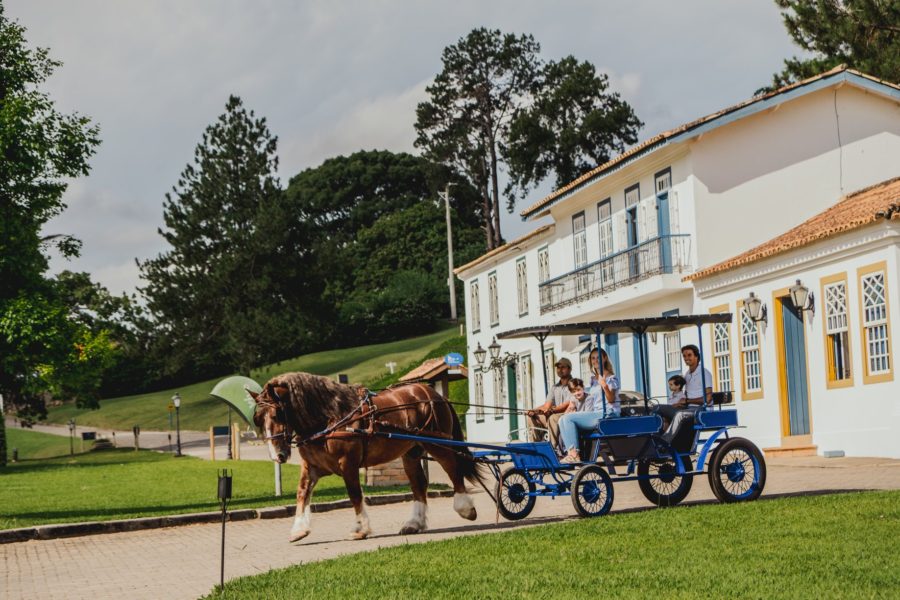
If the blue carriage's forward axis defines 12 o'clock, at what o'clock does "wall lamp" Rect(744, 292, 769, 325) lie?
The wall lamp is roughly at 5 o'clock from the blue carriage.

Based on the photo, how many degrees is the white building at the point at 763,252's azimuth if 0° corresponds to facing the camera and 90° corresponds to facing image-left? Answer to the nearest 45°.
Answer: approximately 45°

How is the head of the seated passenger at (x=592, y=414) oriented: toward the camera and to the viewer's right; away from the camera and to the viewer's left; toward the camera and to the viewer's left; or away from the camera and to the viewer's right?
toward the camera and to the viewer's left

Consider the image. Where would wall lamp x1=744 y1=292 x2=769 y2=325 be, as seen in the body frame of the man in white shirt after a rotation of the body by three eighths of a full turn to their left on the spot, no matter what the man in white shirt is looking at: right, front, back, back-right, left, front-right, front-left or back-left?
left

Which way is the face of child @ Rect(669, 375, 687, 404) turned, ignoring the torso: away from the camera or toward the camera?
toward the camera

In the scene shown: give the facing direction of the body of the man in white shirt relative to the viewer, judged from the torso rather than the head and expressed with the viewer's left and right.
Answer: facing the viewer and to the left of the viewer

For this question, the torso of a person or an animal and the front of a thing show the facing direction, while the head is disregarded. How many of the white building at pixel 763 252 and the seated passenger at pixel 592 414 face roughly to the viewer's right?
0

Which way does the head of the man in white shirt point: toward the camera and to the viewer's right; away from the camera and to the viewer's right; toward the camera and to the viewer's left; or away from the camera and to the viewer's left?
toward the camera and to the viewer's left

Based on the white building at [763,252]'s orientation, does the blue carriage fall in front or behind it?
in front

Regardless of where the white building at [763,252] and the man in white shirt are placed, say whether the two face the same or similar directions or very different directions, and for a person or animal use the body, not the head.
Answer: same or similar directions

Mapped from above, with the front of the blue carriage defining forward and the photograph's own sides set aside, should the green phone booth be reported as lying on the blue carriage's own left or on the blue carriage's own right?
on the blue carriage's own right

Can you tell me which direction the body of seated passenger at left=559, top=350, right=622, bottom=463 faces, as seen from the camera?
to the viewer's left

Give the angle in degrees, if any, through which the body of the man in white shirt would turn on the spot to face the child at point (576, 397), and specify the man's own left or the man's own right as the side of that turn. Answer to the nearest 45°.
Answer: approximately 45° to the man's own right

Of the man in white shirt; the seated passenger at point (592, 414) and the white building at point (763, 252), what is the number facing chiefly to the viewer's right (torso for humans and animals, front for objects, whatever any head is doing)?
0
